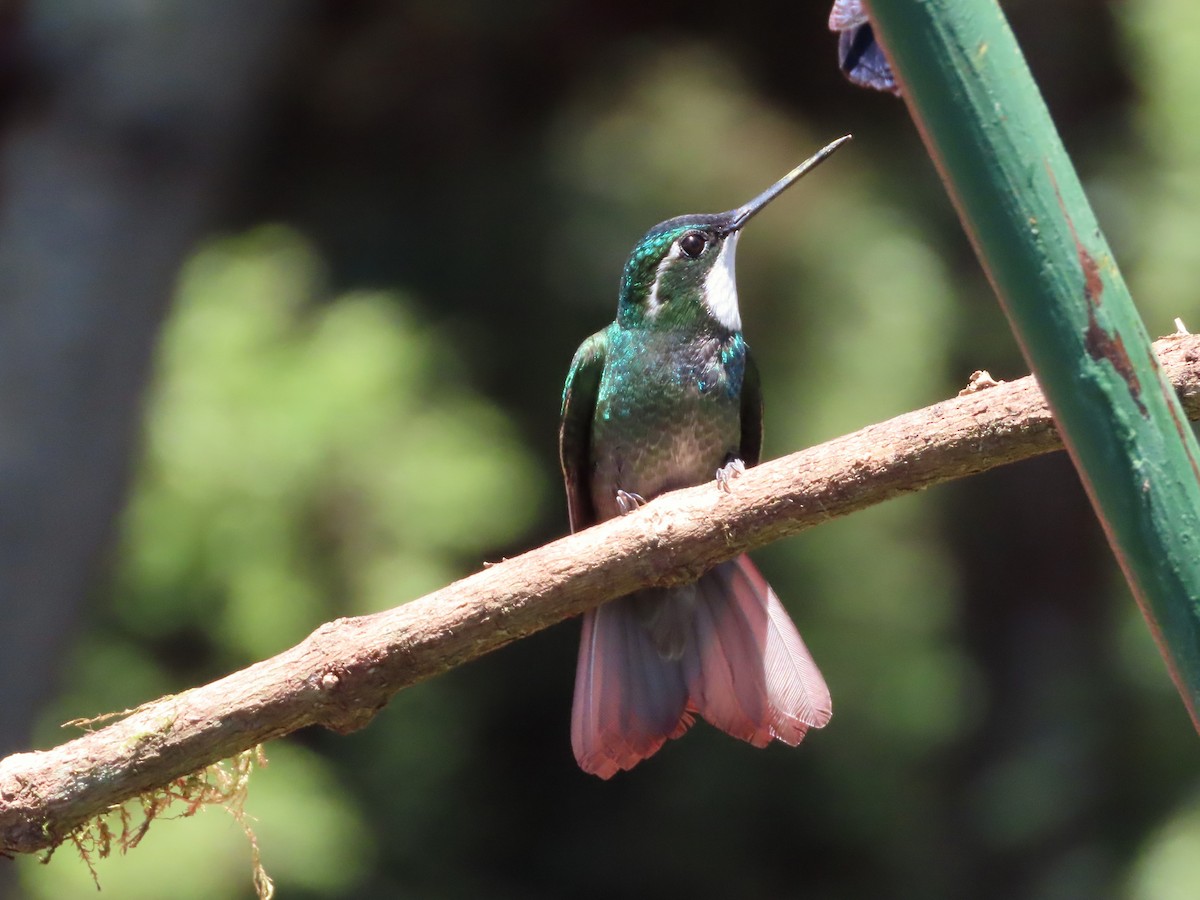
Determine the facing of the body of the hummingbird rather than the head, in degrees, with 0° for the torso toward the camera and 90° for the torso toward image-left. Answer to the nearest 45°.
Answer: approximately 315°
